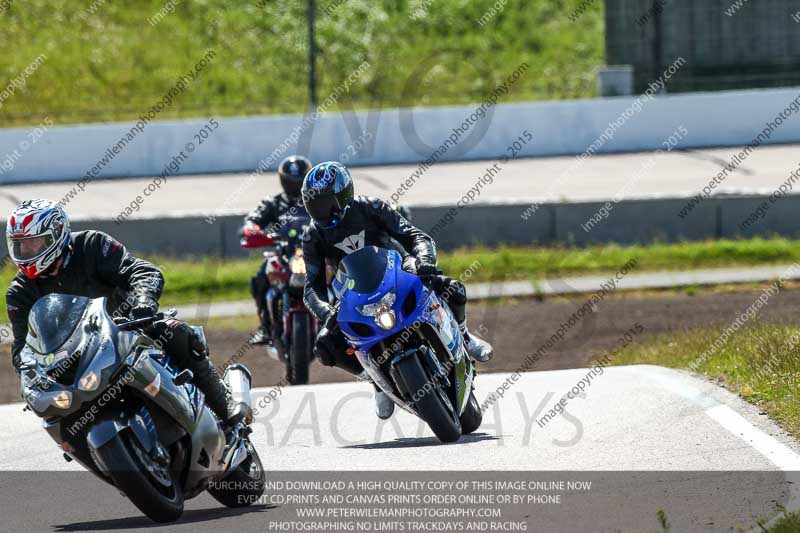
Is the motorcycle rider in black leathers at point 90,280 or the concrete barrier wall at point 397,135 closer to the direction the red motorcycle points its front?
the motorcycle rider in black leathers

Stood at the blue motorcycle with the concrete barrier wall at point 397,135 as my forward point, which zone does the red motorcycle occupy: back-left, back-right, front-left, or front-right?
front-left

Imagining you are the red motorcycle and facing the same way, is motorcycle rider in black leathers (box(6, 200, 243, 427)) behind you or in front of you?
in front

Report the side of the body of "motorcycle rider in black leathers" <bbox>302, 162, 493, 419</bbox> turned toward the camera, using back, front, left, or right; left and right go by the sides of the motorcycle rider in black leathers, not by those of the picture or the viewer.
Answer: front

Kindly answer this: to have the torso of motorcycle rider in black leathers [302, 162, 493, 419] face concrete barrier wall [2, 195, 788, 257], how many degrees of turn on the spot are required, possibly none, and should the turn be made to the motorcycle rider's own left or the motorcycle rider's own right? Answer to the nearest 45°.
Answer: approximately 180°

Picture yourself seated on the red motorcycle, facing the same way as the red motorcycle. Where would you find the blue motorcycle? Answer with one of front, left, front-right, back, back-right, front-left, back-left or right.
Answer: front

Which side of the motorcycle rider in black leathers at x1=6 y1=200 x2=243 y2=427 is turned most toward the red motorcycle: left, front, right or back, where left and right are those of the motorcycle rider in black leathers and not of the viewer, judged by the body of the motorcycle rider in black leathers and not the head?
back

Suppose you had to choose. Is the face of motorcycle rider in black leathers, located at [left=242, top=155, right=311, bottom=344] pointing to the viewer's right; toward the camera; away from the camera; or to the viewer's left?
toward the camera

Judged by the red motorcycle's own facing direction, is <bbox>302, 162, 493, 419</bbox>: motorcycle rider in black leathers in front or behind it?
in front

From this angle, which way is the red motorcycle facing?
toward the camera

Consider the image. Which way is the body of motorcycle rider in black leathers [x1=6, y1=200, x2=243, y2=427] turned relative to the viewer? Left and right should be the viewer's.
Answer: facing the viewer and to the left of the viewer

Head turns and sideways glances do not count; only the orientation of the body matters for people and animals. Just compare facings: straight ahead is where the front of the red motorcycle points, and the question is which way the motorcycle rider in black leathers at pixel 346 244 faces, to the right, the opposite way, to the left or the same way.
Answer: the same way

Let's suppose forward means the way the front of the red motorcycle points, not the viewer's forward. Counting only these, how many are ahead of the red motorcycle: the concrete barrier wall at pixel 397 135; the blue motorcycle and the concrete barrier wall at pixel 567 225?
1

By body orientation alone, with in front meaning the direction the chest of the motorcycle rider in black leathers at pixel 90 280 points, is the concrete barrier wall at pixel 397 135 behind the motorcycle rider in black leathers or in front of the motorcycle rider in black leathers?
behind

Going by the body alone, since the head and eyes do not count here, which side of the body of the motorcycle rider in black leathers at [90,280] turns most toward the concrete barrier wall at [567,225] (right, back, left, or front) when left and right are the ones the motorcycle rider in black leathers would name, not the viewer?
back

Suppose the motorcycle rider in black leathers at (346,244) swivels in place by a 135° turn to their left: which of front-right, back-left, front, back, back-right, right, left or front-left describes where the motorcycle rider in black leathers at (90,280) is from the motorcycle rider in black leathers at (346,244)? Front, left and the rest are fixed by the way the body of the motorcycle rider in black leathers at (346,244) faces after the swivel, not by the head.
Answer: back

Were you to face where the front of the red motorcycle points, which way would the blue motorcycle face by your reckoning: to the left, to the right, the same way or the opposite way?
the same way

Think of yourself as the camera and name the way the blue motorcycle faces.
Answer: facing the viewer

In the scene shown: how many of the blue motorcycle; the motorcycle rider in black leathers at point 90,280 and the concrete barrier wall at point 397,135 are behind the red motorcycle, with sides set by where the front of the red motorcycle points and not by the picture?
1

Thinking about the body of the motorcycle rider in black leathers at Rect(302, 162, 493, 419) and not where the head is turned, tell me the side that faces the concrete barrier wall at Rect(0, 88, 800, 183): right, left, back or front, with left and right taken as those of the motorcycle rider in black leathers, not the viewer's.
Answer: back
